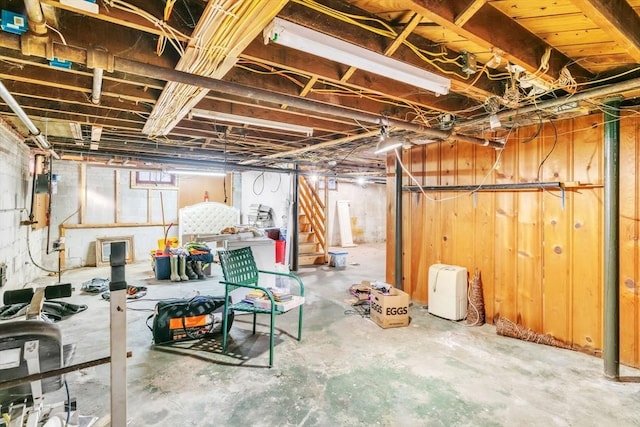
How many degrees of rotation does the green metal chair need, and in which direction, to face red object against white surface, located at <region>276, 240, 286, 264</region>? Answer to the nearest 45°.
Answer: approximately 135° to its left

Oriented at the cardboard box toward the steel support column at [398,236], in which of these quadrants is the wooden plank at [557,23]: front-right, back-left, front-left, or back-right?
back-right

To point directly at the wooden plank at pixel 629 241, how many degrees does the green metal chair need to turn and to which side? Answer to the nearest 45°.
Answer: approximately 45° to its left

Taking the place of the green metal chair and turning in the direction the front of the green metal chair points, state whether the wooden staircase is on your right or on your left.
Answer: on your left

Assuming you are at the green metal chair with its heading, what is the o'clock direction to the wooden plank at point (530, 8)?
The wooden plank is roughly at 12 o'clock from the green metal chair.

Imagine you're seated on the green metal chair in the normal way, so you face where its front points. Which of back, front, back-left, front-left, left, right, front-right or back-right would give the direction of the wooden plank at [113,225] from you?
back

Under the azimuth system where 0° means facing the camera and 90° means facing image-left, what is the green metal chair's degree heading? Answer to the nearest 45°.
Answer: approximately 315°

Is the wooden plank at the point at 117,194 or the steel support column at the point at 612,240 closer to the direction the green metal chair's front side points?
the steel support column

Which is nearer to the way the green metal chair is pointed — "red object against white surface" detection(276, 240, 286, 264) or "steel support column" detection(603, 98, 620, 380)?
the steel support column
